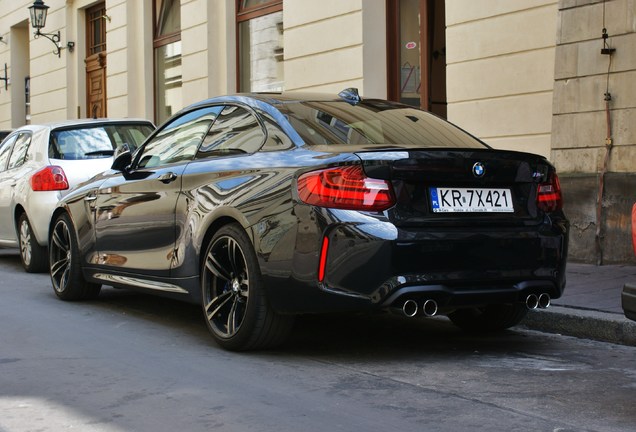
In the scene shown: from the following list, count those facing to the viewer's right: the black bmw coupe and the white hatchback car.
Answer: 0

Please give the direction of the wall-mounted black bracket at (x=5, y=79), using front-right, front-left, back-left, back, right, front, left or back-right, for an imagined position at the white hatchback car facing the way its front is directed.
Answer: front-right

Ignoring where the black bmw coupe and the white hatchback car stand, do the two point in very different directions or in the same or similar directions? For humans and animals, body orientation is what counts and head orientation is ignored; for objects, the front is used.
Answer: same or similar directions

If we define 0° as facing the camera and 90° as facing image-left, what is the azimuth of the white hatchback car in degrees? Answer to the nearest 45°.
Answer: approximately 135°

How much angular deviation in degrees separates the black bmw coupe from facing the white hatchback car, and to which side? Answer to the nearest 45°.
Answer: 0° — it already faces it

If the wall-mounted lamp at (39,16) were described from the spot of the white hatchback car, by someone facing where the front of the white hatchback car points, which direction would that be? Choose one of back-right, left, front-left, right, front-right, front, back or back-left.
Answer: front-right

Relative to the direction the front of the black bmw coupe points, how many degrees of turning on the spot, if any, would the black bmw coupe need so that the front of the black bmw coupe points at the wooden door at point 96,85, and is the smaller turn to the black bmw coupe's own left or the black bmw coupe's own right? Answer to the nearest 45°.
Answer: approximately 45° to the black bmw coupe's own right

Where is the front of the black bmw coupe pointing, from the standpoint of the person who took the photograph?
facing away from the viewer and to the left of the viewer

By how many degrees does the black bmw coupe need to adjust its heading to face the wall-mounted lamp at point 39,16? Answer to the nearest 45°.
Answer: approximately 45° to its right
